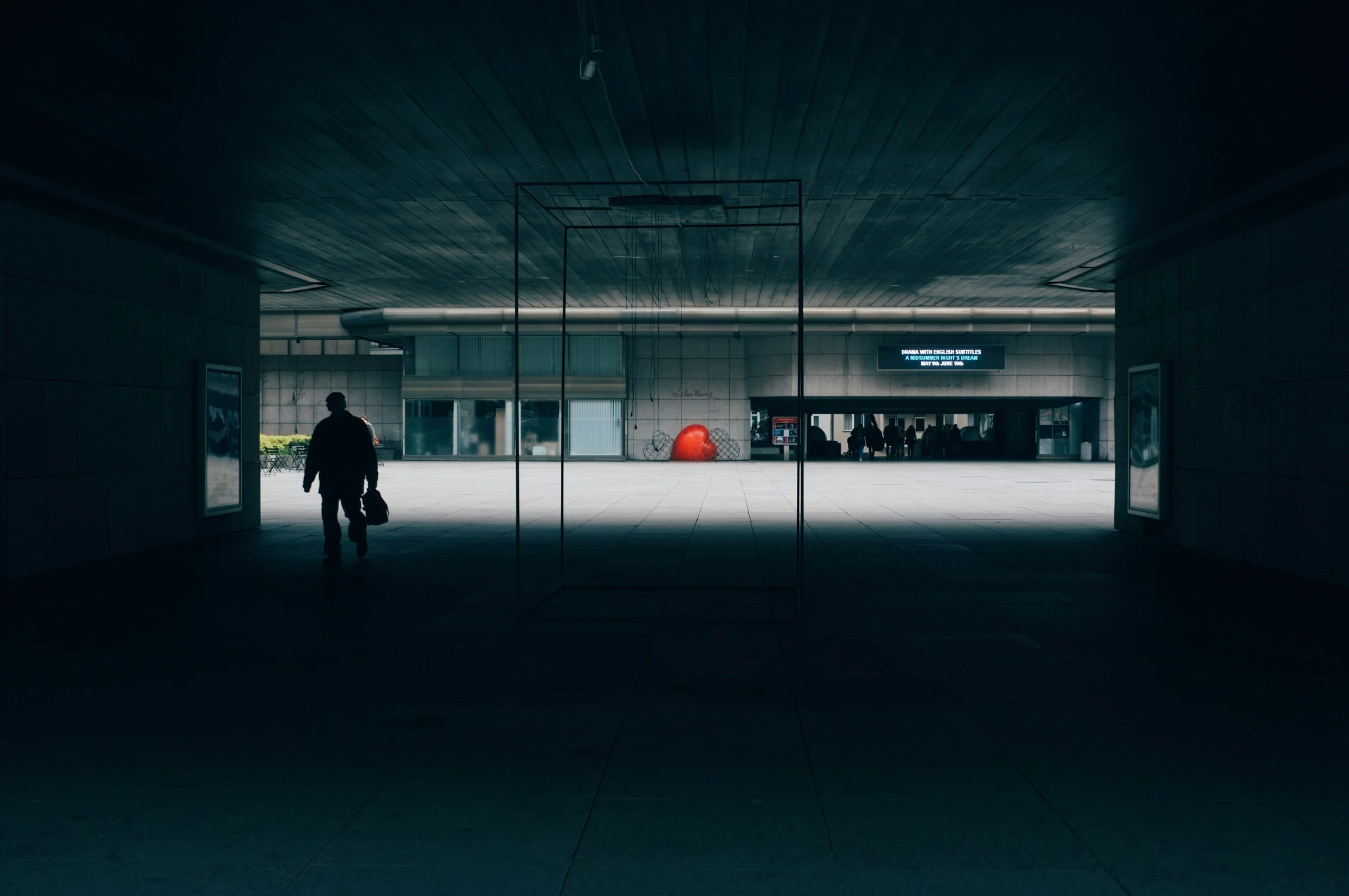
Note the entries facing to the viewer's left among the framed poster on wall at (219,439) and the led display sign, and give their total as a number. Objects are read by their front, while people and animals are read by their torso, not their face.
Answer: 0

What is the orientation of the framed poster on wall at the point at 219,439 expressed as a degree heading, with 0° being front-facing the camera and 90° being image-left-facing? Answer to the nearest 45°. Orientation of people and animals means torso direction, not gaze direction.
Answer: approximately 315°

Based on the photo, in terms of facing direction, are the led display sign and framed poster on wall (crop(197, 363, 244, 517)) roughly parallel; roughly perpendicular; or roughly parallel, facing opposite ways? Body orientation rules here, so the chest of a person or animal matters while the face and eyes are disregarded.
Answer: roughly perpendicular

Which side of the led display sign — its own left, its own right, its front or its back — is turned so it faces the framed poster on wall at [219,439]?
front

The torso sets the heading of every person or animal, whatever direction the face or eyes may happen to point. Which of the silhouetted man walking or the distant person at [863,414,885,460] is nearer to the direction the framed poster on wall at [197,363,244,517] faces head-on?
the silhouetted man walking

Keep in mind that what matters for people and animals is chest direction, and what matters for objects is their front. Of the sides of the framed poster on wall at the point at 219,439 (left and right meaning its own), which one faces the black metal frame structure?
front

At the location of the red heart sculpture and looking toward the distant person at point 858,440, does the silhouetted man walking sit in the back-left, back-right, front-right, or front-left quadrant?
back-right

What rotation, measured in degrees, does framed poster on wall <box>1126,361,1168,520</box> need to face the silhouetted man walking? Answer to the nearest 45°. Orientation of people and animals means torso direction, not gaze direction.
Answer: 0° — it already faces them

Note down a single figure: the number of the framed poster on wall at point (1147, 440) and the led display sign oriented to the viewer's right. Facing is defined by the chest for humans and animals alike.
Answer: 0

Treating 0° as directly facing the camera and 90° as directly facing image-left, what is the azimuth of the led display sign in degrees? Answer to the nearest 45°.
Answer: approximately 0°

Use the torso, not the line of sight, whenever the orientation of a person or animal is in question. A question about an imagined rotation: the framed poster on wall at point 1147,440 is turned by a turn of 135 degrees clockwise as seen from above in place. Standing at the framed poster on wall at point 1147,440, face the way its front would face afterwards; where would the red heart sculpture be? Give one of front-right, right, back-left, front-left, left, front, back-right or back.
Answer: front-left

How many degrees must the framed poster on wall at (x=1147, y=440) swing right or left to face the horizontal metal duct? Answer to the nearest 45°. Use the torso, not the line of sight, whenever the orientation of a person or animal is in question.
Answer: approximately 90° to its right

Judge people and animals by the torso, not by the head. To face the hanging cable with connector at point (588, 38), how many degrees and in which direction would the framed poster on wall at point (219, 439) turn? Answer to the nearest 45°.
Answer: approximately 45° to its right

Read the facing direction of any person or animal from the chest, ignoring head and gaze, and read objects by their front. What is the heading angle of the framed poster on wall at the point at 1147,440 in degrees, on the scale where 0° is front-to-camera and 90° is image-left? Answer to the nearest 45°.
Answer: approximately 45°

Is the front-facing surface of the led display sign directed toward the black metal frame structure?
yes

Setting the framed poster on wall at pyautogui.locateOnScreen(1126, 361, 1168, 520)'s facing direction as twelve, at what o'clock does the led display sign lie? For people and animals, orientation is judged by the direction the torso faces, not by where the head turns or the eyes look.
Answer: The led display sign is roughly at 4 o'clock from the framed poster on wall.
